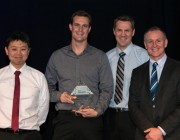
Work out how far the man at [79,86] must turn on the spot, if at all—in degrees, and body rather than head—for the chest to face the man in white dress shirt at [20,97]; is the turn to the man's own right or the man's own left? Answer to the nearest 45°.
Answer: approximately 90° to the man's own right

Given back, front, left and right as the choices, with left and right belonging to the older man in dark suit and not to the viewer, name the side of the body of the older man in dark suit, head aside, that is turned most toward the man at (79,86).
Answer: right

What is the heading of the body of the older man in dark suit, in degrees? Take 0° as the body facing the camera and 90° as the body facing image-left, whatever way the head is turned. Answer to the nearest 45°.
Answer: approximately 0°

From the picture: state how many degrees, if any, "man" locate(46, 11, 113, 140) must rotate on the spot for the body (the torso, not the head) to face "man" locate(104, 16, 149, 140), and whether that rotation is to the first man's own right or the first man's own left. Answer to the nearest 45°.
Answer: approximately 90° to the first man's own left

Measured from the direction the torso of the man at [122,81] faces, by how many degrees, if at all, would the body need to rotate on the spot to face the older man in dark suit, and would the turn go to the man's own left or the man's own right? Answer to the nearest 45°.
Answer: approximately 45° to the man's own left
